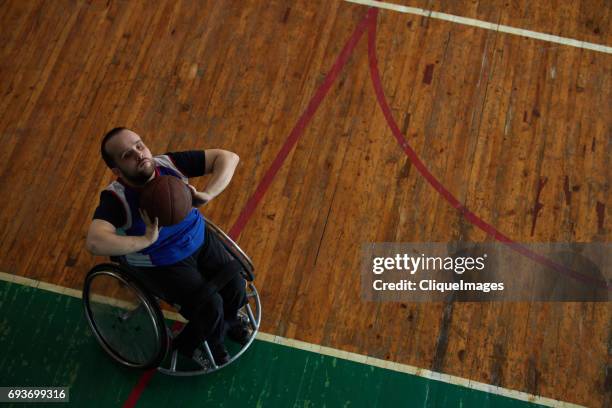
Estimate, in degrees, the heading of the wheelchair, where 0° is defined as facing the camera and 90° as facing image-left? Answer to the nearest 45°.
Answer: approximately 315°
